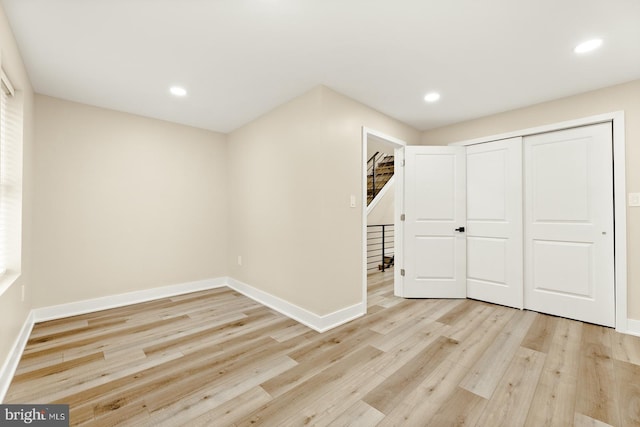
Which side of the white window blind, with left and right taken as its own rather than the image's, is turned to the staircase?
front

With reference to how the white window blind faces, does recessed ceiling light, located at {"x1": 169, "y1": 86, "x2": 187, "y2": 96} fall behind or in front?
in front

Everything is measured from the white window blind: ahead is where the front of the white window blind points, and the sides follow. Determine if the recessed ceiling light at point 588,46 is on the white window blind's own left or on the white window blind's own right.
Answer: on the white window blind's own right

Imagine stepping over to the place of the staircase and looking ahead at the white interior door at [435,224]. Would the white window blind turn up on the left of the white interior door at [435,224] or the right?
right

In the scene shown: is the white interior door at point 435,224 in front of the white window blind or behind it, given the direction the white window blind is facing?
in front

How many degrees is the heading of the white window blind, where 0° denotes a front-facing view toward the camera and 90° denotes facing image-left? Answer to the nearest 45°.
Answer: approximately 270°

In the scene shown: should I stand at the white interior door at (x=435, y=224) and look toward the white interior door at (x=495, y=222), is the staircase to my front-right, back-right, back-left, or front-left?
back-left
